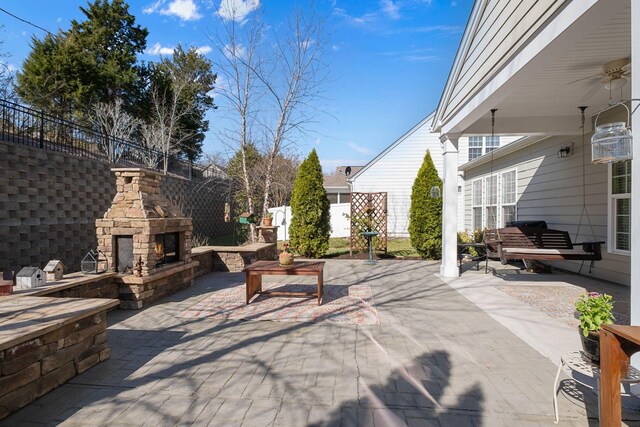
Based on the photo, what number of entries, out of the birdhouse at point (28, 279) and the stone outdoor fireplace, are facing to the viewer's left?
0

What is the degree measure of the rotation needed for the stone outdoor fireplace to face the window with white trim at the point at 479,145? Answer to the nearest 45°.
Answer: approximately 45° to its left

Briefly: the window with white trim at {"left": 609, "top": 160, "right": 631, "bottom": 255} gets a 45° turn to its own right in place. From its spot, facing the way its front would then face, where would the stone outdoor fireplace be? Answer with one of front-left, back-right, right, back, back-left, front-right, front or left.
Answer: front-left

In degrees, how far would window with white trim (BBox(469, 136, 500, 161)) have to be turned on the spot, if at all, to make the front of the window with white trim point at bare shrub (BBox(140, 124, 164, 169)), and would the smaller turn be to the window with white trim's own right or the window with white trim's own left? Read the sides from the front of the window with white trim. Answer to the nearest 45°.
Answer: approximately 45° to the window with white trim's own right

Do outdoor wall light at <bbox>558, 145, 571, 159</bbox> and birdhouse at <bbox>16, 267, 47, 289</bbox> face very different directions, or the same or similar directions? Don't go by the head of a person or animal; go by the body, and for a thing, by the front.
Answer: very different directions

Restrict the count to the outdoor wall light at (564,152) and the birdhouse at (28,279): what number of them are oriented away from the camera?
0

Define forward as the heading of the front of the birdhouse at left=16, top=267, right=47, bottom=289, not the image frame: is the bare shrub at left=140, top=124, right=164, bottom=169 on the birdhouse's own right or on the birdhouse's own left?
on the birdhouse's own left

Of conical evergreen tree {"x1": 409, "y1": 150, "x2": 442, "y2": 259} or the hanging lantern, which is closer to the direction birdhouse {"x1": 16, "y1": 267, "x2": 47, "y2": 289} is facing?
the hanging lantern

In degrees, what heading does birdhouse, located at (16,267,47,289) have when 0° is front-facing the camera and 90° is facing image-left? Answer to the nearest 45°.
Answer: approximately 315°

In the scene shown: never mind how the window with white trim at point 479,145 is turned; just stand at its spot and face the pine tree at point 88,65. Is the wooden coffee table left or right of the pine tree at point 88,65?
left

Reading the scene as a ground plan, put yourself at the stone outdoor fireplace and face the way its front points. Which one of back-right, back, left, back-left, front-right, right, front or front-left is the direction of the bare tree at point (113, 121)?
back-left

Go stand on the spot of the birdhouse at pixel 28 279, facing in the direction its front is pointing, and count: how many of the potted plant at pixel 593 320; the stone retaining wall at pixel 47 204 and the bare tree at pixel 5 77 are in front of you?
1

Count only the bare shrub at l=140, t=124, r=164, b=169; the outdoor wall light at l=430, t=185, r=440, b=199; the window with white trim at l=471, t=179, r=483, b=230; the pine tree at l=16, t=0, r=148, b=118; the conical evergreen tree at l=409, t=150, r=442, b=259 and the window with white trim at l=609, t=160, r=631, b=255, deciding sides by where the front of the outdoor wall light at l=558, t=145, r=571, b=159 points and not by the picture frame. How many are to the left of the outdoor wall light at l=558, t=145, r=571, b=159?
1

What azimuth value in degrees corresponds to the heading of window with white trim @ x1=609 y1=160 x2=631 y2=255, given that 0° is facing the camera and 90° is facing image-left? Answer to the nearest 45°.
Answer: approximately 45°
